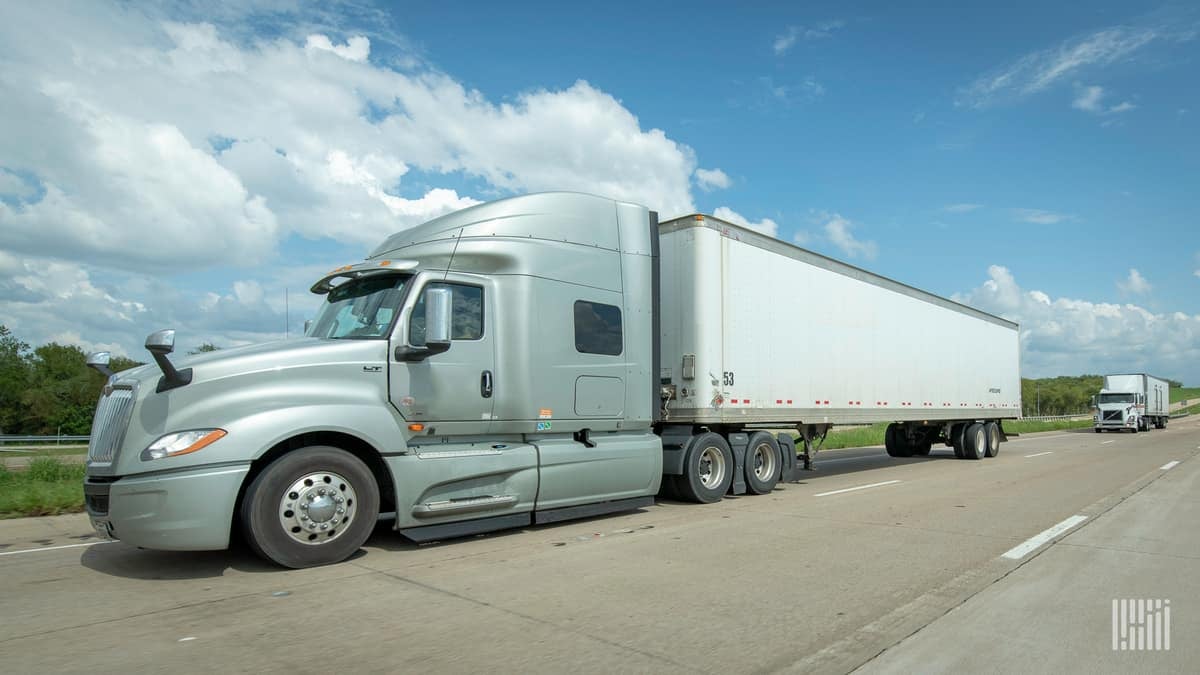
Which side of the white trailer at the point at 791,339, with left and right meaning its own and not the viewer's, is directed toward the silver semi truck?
front

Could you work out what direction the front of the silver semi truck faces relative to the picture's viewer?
facing the viewer and to the left of the viewer

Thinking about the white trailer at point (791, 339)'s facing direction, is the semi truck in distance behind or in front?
behind

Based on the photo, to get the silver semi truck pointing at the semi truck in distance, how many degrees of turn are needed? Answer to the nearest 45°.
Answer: approximately 180°

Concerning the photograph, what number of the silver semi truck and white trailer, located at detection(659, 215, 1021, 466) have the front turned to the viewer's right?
0

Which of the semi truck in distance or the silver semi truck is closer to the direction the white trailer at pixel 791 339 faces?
the silver semi truck

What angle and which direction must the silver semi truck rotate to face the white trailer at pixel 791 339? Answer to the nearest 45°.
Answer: approximately 180°

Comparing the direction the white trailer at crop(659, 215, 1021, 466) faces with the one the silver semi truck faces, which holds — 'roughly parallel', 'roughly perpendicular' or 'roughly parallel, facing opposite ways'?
roughly parallel
